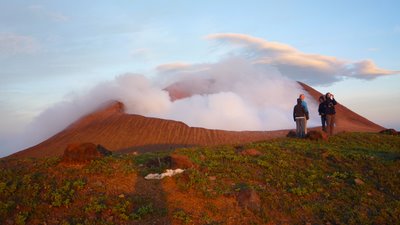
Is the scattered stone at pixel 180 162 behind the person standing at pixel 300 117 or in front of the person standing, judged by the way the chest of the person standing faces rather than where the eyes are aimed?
behind

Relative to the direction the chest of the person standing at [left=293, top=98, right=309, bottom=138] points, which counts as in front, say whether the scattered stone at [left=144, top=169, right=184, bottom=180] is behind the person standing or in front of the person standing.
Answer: behind

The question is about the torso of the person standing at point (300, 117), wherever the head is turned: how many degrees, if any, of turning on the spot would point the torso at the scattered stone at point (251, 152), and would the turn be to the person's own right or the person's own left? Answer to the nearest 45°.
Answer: approximately 180°

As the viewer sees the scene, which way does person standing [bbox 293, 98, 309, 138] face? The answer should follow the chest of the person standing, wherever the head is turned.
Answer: away from the camera

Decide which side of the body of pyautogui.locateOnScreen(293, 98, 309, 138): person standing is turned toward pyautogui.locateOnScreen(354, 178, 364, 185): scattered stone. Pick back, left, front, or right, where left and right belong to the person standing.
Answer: back

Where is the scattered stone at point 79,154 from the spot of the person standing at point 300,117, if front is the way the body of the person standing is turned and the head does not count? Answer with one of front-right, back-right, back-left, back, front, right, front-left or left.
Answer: back-left
